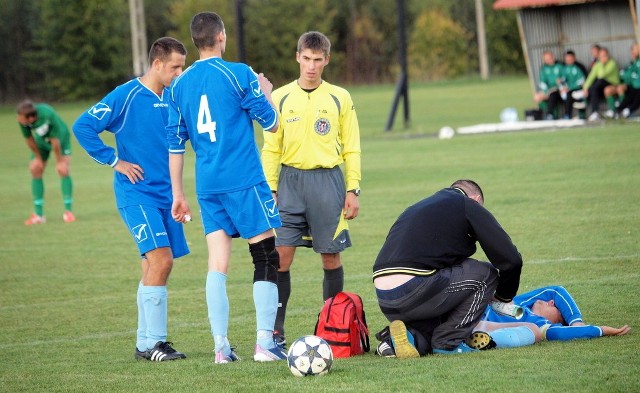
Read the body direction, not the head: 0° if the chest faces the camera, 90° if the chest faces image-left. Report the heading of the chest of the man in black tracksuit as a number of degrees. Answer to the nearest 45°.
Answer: approximately 225°

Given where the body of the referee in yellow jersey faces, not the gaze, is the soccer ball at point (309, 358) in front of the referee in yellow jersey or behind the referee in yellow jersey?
in front

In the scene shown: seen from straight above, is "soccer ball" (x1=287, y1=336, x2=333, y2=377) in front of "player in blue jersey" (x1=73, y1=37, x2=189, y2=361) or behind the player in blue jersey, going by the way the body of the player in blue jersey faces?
in front

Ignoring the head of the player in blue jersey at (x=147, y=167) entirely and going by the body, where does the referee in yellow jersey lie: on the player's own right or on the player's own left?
on the player's own left

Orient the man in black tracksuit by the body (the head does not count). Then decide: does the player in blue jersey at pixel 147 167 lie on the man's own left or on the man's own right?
on the man's own left

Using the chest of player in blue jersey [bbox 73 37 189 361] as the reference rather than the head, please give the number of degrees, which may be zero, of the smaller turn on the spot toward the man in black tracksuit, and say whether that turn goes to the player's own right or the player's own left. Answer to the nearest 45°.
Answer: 0° — they already face them

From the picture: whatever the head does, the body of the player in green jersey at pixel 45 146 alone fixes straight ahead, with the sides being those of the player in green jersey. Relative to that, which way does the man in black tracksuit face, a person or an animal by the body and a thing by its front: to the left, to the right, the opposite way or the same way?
the opposite way

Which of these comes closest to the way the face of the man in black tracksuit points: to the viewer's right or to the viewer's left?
to the viewer's right

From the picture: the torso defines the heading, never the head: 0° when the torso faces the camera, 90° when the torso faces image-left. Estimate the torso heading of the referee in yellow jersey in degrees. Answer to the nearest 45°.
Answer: approximately 0°

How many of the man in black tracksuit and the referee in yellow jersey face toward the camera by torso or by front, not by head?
1
